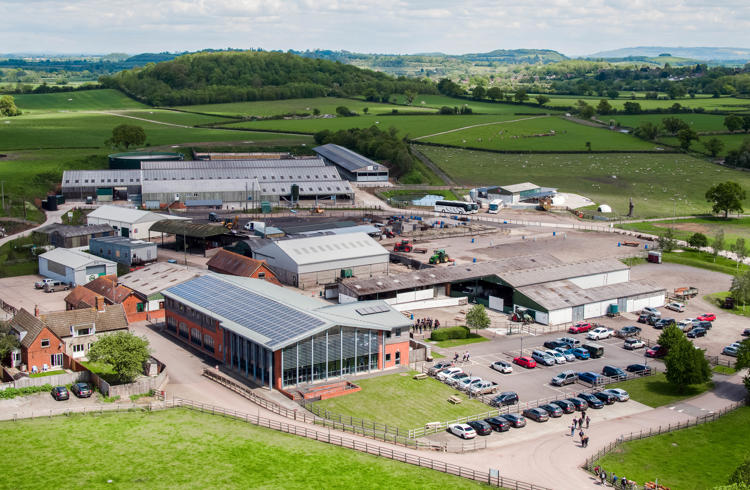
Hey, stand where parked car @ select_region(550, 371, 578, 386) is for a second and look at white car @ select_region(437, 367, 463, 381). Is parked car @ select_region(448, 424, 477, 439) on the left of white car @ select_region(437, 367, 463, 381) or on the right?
left

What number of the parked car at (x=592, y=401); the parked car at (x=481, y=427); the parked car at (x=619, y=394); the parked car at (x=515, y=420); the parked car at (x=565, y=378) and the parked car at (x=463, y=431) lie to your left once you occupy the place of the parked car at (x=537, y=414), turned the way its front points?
3

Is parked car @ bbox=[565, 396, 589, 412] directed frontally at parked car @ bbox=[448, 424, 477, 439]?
no

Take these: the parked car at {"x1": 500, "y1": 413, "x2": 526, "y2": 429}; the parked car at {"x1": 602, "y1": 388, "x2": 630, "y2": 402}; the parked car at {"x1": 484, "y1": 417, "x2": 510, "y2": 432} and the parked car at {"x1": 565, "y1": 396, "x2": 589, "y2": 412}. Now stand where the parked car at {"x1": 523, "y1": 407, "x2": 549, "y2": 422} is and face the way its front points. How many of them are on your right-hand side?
2

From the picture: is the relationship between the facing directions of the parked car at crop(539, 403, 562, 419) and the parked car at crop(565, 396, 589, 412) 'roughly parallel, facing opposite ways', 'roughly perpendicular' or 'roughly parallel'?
roughly parallel
